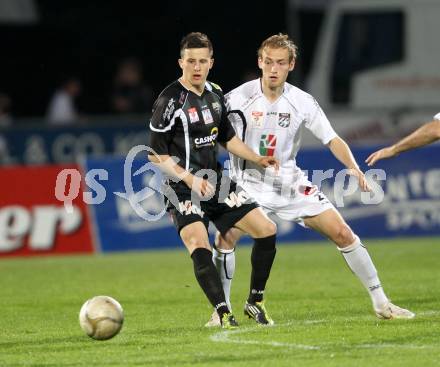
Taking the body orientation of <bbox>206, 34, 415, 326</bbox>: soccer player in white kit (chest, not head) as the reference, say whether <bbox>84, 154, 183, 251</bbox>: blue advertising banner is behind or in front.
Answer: behind

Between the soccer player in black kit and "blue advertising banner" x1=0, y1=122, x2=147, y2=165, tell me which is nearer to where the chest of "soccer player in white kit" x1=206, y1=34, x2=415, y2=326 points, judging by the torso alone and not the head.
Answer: the soccer player in black kit

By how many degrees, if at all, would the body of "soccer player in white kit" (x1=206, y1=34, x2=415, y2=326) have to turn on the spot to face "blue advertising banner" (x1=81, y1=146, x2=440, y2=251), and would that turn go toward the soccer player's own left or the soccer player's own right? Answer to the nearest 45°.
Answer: approximately 180°

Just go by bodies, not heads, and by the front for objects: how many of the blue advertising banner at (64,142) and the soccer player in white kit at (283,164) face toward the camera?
2

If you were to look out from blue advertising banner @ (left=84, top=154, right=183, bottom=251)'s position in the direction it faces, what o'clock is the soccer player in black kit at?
The soccer player in black kit is roughly at 12 o'clock from the blue advertising banner.

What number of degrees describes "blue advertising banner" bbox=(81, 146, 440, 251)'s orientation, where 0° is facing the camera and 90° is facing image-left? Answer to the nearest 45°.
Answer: approximately 0°

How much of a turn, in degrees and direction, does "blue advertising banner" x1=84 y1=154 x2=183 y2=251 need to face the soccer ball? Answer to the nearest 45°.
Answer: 0° — it already faces it
